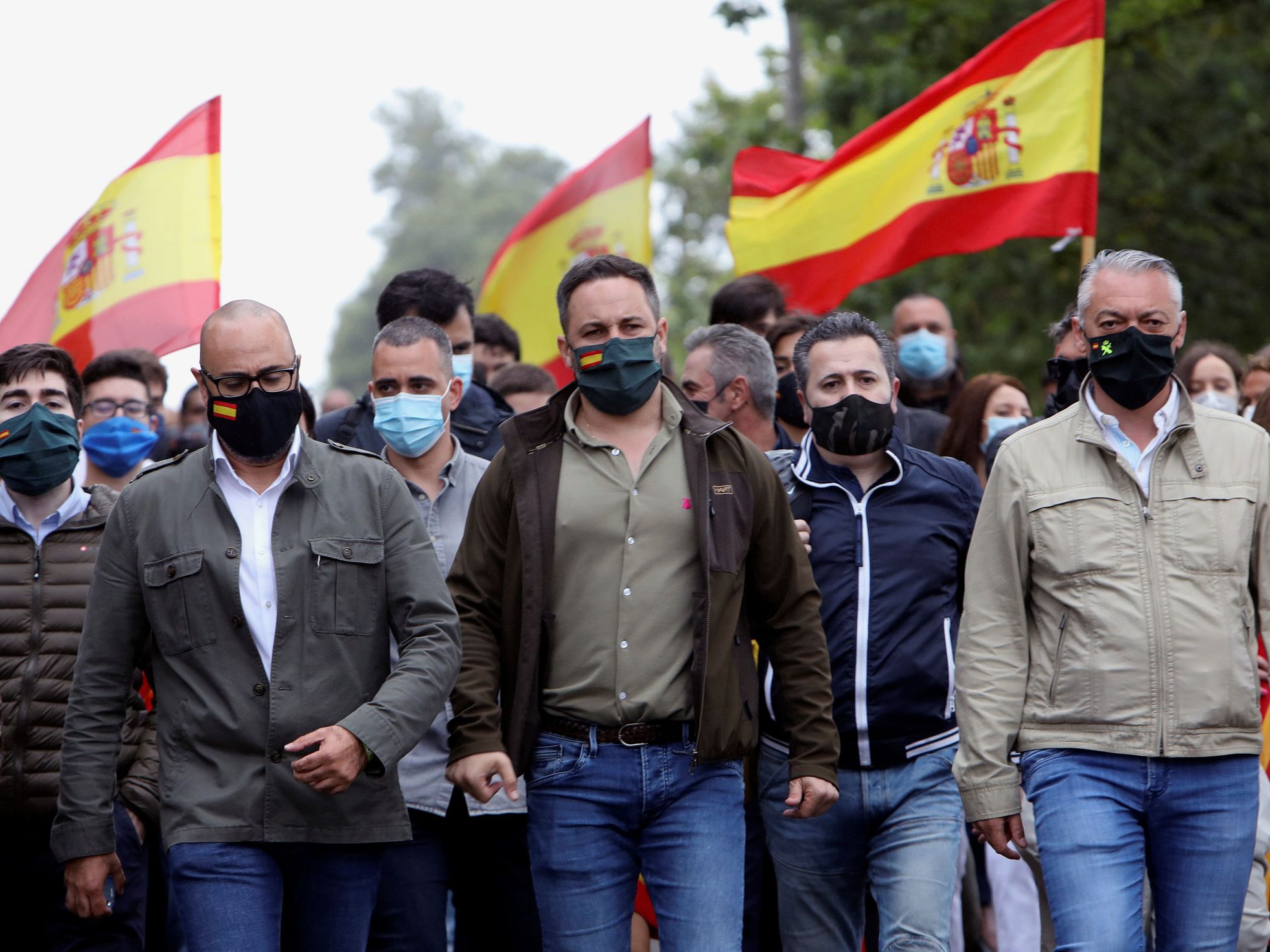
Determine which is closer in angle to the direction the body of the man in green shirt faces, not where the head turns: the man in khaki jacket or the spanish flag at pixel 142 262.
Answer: the man in khaki jacket

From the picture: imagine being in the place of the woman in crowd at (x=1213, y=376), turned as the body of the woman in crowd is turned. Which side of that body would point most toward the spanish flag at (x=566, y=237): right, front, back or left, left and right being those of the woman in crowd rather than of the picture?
right

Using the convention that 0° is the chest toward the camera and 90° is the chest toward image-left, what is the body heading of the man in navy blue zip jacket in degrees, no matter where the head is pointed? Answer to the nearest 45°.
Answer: approximately 0°

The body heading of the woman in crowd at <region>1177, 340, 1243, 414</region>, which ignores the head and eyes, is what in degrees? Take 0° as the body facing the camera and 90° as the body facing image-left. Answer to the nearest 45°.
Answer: approximately 0°

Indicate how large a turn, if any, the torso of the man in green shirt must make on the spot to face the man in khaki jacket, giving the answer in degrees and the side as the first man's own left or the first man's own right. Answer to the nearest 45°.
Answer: approximately 90° to the first man's own left

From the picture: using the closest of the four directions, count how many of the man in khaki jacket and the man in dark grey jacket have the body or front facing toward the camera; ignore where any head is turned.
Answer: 2

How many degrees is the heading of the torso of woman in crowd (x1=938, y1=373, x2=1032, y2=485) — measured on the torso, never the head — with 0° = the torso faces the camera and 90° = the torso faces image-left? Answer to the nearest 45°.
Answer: approximately 315°

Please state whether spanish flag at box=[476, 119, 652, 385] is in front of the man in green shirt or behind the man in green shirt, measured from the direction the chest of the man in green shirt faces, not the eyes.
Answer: behind

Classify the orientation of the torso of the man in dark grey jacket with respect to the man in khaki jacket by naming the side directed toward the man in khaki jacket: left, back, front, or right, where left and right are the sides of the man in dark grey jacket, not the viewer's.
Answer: left
